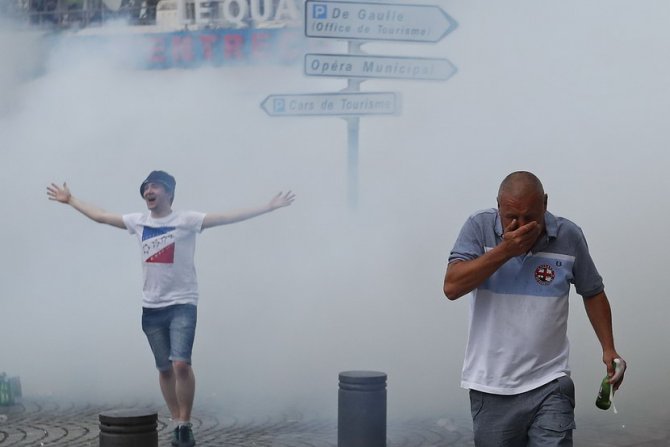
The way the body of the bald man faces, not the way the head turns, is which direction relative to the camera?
toward the camera

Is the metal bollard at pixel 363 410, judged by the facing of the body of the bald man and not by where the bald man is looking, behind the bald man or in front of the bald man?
behind

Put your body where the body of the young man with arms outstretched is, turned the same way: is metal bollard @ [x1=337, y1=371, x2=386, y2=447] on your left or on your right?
on your left

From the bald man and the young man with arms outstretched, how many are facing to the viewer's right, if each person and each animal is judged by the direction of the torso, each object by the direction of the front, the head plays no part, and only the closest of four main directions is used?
0

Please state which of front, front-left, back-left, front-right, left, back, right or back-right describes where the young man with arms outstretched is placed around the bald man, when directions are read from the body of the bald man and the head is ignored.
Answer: back-right

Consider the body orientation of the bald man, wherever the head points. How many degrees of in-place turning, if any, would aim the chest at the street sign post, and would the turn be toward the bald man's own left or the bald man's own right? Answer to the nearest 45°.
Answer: approximately 180°

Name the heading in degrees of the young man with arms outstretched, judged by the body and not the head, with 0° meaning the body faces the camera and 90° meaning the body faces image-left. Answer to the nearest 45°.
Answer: approximately 45°

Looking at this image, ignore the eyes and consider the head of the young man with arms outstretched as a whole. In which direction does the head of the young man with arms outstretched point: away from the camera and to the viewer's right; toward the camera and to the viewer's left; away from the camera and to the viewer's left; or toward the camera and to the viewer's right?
toward the camera and to the viewer's left
